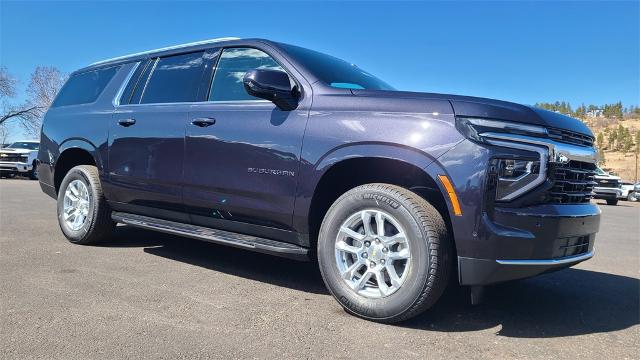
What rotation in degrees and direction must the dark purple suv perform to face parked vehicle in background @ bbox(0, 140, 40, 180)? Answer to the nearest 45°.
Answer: approximately 180°

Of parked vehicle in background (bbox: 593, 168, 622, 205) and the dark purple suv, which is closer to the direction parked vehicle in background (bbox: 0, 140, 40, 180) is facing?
the dark purple suv

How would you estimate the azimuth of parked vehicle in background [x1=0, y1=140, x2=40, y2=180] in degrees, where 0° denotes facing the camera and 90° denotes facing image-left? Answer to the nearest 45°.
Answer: approximately 45°

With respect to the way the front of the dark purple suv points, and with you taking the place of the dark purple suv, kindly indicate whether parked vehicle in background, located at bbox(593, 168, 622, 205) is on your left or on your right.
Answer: on your left

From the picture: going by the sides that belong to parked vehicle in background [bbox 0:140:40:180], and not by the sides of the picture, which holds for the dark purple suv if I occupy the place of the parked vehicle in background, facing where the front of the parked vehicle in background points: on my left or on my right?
on my left

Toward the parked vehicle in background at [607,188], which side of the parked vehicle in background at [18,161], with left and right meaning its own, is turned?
left
